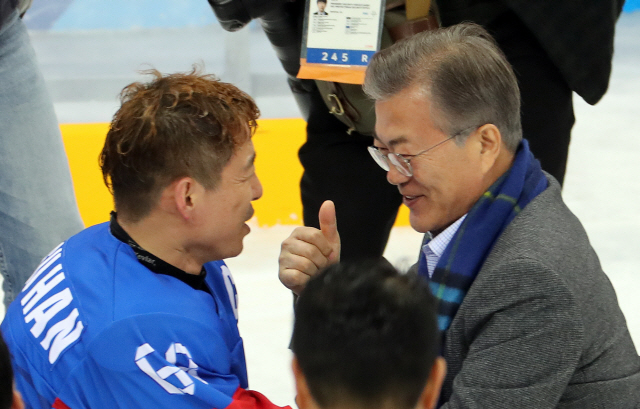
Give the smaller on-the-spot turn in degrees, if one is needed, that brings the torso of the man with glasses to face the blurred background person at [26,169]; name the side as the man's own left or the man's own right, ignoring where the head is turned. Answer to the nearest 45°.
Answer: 0° — they already face them

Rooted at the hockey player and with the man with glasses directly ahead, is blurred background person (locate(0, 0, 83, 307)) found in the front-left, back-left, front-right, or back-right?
back-left

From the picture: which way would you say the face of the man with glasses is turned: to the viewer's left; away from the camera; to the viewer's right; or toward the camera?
to the viewer's left

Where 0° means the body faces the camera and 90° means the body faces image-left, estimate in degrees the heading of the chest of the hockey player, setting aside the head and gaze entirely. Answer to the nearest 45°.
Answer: approximately 270°

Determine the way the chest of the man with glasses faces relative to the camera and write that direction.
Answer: to the viewer's left

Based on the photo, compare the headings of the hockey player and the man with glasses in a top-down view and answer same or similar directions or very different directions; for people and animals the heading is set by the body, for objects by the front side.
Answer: very different directions

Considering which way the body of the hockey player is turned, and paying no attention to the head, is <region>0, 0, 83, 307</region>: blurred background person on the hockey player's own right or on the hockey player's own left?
on the hockey player's own left

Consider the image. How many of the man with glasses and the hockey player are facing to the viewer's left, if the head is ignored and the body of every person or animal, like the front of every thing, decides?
1

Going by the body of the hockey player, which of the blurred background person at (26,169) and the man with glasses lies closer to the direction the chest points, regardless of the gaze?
the man with glasses

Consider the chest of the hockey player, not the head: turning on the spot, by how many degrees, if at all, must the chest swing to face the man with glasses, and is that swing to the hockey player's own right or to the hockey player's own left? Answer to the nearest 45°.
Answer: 0° — they already face them
